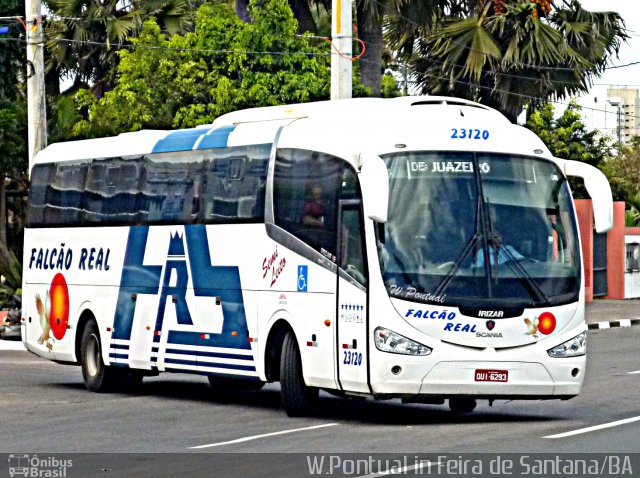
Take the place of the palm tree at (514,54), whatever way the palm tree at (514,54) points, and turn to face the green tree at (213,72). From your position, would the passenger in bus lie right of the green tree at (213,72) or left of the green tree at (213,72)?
left

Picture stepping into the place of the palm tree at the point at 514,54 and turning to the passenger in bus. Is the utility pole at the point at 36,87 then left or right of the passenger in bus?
right

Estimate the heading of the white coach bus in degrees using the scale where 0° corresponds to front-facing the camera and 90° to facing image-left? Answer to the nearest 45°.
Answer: approximately 315°

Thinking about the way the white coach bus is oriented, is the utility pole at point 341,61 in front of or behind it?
behind

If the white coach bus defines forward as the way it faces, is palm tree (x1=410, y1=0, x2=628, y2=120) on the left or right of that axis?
on its left

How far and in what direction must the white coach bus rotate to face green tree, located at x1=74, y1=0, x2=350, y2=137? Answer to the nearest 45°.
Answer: approximately 135° to its left

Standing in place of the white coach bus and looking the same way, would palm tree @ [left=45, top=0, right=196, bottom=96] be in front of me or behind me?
behind

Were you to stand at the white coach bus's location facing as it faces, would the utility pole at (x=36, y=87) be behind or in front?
behind

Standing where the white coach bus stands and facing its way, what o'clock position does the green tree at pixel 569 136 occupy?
The green tree is roughly at 8 o'clock from the white coach bus.

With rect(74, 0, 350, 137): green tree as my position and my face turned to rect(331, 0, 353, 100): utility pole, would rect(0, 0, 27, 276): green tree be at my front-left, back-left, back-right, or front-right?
back-right
